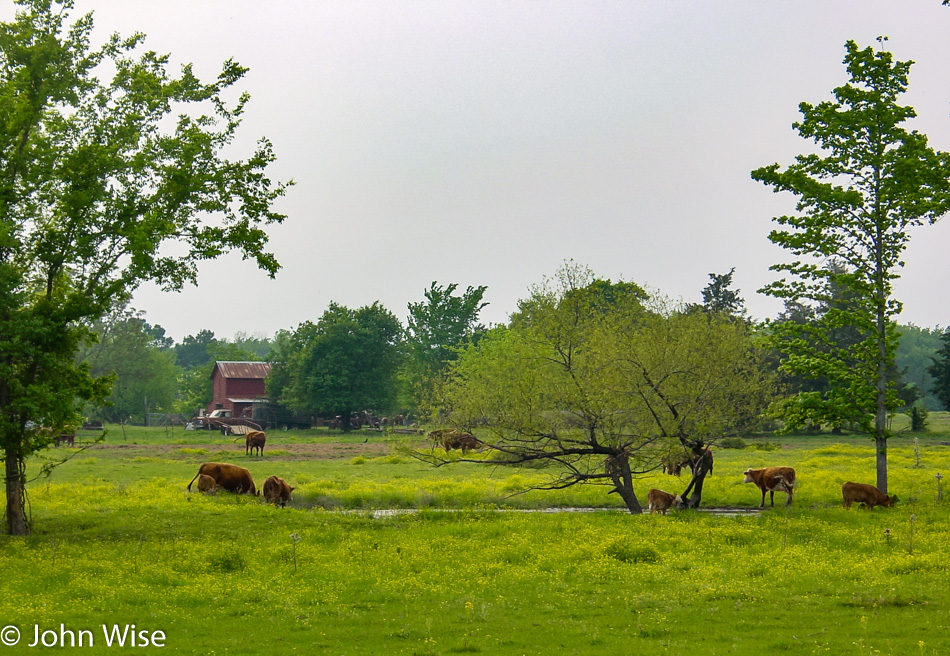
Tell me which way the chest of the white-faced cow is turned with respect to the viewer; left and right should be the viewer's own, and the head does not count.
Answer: facing to the left of the viewer

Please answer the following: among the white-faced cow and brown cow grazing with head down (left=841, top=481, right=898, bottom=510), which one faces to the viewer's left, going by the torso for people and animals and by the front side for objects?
the white-faced cow

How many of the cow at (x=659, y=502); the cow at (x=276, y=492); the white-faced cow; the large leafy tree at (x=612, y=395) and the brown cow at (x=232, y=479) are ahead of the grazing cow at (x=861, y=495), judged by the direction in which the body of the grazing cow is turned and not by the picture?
0

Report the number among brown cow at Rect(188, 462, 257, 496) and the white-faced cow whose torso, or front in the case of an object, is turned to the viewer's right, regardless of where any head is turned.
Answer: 1

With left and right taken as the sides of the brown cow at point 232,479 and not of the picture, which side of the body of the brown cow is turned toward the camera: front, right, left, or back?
right

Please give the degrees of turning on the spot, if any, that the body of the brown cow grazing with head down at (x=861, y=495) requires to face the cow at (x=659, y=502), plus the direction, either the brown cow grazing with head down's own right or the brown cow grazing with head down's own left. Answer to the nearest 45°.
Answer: approximately 180°

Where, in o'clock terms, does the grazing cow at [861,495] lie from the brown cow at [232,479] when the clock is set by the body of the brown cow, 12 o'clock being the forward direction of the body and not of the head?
The grazing cow is roughly at 1 o'clock from the brown cow.

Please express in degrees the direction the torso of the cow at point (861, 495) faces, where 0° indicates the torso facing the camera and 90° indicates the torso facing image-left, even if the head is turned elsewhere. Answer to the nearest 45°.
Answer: approximately 270°

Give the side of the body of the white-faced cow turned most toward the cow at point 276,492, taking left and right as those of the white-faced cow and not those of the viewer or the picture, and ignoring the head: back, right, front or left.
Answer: front

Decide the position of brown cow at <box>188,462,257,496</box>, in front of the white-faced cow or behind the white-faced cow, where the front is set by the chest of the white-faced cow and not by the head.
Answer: in front

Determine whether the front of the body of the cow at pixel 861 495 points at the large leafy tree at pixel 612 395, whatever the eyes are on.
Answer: no

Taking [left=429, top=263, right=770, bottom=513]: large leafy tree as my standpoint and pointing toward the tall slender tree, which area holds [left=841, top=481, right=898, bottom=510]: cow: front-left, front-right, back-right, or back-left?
front-right

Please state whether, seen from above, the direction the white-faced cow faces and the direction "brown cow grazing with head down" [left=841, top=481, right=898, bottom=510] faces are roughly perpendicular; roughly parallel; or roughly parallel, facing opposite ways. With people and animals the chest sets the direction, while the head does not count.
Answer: roughly parallel, facing opposite ways
